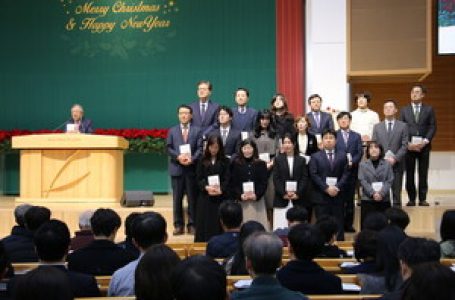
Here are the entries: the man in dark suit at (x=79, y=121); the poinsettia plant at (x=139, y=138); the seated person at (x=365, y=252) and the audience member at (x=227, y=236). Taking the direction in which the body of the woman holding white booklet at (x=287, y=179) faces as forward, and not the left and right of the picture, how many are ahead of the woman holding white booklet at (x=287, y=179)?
2

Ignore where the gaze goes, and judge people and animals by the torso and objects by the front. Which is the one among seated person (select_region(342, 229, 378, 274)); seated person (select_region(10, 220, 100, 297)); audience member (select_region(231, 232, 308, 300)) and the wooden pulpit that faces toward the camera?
the wooden pulpit

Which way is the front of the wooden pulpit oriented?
toward the camera

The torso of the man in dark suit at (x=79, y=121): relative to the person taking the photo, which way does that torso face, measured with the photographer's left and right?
facing the viewer

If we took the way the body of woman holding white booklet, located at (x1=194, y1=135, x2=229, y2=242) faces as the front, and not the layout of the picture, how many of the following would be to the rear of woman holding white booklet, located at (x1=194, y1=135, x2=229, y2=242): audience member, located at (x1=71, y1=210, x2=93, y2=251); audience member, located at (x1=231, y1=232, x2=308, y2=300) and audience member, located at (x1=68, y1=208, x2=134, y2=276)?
0

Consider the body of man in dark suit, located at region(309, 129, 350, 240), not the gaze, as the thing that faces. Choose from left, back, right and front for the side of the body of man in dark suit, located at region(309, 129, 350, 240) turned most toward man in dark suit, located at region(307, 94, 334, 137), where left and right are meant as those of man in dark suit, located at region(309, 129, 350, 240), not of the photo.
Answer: back

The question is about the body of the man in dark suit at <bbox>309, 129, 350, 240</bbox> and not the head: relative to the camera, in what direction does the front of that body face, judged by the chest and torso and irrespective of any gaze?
toward the camera

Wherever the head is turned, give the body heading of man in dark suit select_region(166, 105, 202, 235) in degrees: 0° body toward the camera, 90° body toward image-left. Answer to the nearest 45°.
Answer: approximately 0°

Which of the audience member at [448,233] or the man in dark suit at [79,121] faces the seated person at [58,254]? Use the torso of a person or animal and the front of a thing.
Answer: the man in dark suit

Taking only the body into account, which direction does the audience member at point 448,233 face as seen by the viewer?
away from the camera

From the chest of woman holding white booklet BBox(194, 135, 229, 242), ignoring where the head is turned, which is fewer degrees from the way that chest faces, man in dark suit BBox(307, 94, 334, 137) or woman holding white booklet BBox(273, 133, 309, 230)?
the woman holding white booklet BBox(273, 133, 309, 230)

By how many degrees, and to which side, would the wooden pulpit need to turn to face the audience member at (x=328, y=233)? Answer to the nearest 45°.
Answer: approximately 45° to its left

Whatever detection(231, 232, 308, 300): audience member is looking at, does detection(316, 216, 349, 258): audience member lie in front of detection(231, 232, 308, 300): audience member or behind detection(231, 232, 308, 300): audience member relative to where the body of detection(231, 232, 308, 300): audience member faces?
in front

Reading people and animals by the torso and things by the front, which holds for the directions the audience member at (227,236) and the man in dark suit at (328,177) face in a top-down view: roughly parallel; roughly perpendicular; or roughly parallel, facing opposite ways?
roughly parallel, facing opposite ways

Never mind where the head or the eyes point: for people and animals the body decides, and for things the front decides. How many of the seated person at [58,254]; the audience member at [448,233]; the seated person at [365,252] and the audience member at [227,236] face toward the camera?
0

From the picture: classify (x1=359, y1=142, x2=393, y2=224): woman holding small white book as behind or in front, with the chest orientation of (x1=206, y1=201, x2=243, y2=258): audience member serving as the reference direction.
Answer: in front

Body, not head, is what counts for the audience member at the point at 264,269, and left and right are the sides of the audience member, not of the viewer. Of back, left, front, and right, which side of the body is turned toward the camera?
back

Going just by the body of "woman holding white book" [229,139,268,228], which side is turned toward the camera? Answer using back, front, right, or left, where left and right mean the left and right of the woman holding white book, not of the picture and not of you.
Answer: front
